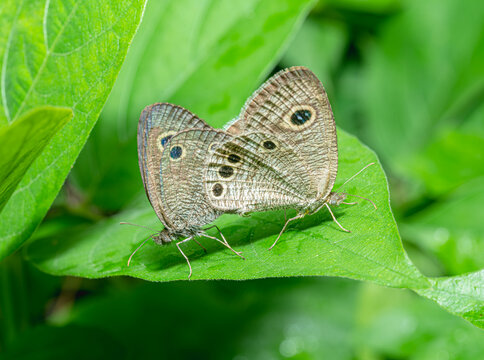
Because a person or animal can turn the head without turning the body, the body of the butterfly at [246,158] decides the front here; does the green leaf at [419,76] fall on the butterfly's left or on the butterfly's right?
on the butterfly's left

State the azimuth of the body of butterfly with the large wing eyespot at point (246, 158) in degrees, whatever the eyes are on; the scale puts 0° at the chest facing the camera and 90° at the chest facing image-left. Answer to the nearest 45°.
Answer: approximately 270°

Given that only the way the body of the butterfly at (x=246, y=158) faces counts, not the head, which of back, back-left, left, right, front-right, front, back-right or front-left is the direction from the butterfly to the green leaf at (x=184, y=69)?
left

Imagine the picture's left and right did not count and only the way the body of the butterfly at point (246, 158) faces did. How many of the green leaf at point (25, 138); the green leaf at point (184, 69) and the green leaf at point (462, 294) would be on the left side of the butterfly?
1
